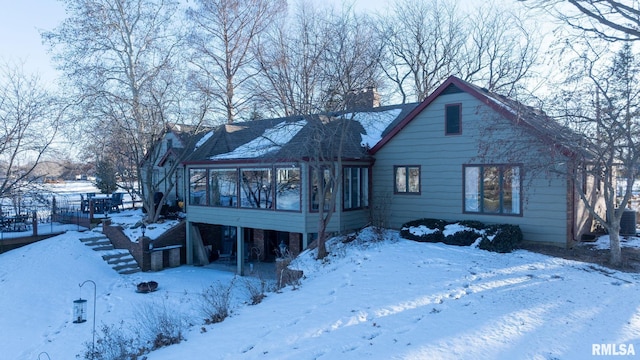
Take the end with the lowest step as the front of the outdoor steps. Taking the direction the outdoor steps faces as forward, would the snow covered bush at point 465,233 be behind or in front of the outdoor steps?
in front

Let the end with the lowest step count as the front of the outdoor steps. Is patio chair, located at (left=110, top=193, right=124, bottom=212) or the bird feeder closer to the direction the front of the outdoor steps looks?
the bird feeder

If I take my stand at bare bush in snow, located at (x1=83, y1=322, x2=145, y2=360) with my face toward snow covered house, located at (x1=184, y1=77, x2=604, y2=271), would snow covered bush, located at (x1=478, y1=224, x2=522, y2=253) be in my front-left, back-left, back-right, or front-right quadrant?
front-right

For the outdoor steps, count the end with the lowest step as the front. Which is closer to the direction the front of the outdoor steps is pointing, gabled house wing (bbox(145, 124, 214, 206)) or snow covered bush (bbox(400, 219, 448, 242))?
the snow covered bush

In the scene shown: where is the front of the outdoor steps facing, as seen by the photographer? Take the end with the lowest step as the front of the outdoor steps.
facing the viewer and to the right of the viewer

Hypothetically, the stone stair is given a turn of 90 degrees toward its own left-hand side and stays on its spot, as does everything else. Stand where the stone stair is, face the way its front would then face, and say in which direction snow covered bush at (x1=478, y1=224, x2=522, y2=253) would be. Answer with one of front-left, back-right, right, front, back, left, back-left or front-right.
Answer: right

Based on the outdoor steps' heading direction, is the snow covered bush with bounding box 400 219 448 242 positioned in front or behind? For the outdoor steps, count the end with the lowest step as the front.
in front

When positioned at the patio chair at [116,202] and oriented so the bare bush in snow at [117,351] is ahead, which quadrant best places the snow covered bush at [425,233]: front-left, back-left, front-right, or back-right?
front-left

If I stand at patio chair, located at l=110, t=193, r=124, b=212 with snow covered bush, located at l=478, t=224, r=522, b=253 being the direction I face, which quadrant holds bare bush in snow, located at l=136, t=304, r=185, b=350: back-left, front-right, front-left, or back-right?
front-right

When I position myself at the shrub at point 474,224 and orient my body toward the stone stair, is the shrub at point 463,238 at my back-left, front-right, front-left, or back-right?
front-left

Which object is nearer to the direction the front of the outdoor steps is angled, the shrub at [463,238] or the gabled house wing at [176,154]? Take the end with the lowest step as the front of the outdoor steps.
the shrub
